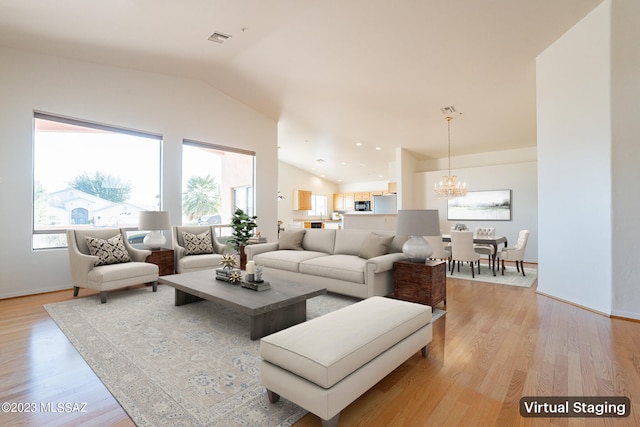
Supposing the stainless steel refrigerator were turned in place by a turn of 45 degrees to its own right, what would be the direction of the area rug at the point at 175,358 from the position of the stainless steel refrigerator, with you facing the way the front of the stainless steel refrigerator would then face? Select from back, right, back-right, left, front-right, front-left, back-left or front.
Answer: front-left

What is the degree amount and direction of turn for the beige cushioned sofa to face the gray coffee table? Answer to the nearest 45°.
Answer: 0° — it already faces it

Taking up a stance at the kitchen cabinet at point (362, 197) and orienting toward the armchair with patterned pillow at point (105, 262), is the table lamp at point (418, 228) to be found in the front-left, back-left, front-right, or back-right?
front-left

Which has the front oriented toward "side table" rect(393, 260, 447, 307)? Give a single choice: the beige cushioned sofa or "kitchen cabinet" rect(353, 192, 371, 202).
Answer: the kitchen cabinet

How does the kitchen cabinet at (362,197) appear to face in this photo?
toward the camera

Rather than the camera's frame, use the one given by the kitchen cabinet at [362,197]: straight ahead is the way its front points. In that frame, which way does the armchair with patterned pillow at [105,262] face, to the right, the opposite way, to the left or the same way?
to the left

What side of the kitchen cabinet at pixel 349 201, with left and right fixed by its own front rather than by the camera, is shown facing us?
front

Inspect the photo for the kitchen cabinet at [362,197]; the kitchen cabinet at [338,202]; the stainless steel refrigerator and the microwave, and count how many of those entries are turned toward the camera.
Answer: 4

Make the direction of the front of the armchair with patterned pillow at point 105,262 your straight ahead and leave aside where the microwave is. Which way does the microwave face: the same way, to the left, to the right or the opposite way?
to the right

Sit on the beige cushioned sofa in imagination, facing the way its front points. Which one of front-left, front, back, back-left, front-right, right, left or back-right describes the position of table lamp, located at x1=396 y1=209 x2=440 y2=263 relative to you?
left

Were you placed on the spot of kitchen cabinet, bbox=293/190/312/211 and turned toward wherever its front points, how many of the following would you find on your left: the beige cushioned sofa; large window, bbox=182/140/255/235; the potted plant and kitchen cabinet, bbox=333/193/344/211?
1

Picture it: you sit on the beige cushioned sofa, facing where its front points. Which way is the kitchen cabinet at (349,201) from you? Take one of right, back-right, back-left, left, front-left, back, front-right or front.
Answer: back-right

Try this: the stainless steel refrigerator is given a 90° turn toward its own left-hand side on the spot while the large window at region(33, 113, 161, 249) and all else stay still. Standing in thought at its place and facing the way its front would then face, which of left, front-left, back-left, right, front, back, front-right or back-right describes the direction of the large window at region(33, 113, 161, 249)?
back-right

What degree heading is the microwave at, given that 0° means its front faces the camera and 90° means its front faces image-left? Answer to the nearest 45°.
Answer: approximately 0°

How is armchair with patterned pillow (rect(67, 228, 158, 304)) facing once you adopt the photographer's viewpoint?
facing the viewer and to the right of the viewer

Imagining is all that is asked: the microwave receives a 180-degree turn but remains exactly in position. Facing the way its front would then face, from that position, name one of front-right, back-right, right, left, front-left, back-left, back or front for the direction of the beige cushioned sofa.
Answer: back

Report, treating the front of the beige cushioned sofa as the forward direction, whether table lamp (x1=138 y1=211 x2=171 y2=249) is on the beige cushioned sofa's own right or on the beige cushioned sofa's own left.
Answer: on the beige cushioned sofa's own right
